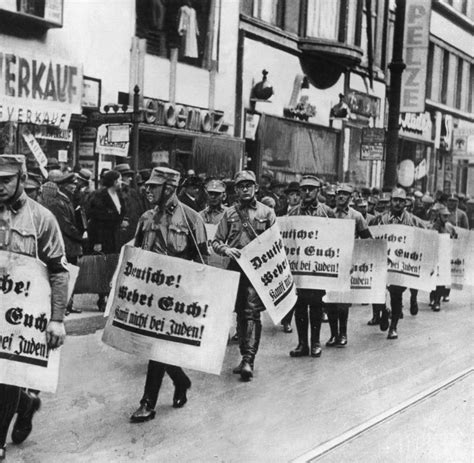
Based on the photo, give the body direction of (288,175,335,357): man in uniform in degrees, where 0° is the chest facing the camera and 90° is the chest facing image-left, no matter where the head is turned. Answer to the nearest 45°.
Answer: approximately 0°

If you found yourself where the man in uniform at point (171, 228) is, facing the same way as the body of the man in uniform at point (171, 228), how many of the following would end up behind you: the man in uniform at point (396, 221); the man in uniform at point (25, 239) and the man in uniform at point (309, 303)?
2

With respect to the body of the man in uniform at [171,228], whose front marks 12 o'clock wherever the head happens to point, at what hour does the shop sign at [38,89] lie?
The shop sign is roughly at 4 o'clock from the man in uniform.

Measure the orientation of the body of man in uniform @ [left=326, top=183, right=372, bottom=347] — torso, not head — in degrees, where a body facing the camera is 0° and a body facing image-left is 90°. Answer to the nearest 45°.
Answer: approximately 45°

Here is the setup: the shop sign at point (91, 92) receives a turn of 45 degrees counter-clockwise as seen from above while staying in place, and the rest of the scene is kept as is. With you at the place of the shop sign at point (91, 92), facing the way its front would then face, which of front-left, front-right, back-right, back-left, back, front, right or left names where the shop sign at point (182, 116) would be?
front-left

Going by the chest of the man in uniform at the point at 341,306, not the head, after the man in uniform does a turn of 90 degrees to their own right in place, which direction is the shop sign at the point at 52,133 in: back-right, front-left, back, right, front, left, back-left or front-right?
front

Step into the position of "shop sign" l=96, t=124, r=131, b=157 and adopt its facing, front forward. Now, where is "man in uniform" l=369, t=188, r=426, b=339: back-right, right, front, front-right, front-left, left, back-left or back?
front-left

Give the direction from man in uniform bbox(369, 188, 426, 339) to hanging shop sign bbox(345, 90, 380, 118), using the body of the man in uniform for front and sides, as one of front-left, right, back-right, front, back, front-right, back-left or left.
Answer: back

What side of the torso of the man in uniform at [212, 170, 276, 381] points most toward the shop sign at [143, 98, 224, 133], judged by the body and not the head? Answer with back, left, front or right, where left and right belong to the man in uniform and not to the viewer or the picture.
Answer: back

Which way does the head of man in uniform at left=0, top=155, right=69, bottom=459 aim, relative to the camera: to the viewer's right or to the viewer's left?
to the viewer's left

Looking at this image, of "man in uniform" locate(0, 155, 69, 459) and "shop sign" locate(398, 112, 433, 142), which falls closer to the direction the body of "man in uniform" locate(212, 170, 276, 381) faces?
the man in uniform

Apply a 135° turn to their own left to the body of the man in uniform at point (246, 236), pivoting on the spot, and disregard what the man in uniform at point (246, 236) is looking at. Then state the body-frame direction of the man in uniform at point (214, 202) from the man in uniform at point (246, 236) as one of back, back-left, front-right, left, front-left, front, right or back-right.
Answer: front-left

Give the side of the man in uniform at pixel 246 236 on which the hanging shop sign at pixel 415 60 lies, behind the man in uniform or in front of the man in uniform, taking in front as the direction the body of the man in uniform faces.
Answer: behind
